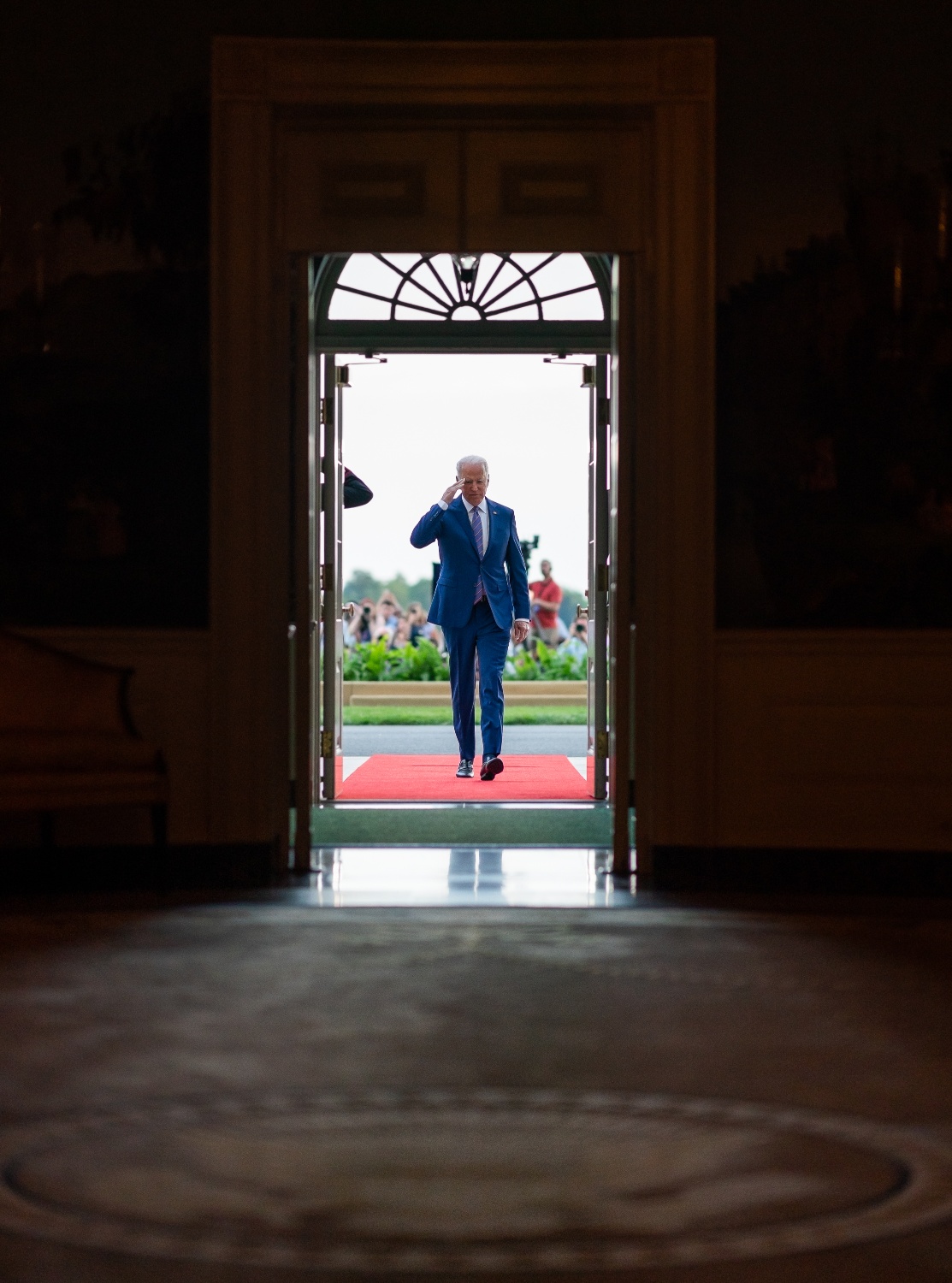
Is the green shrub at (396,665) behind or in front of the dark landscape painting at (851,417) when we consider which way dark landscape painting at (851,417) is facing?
behind

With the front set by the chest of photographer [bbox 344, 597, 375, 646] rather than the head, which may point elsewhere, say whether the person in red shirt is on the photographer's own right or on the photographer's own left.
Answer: on the photographer's own left

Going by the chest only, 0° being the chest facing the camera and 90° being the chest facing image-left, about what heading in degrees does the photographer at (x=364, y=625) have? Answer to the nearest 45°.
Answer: approximately 0°

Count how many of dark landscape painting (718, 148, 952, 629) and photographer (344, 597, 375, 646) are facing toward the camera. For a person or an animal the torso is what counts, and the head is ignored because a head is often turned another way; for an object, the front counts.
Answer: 2

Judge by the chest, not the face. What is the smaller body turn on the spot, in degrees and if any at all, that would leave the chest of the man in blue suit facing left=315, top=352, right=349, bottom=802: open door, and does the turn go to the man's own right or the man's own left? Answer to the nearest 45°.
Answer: approximately 45° to the man's own right

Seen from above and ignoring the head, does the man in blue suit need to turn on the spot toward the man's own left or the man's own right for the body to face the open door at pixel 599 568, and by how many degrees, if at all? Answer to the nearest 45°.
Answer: approximately 45° to the man's own left

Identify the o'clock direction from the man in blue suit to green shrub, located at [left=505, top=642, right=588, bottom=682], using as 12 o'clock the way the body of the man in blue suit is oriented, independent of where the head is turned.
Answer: The green shrub is roughly at 6 o'clock from the man in blue suit.

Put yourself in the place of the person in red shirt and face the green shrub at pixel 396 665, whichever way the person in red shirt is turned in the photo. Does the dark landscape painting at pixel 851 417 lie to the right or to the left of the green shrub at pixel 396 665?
left

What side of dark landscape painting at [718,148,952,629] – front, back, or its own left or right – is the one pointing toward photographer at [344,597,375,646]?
back

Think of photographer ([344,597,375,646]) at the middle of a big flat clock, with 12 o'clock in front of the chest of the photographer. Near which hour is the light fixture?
The light fixture is roughly at 12 o'clock from the photographer.
